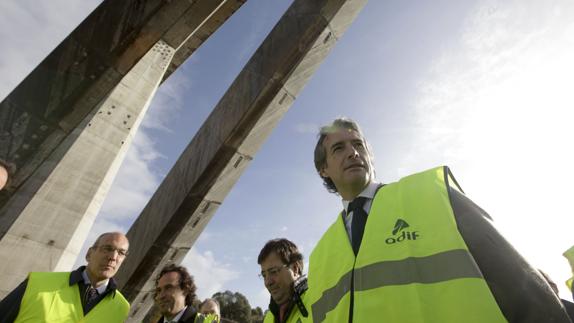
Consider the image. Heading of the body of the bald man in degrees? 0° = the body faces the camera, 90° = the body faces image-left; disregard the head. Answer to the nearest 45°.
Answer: approximately 315°

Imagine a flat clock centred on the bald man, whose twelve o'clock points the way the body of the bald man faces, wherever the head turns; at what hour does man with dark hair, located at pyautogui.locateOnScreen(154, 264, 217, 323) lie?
The man with dark hair is roughly at 10 o'clock from the bald man.

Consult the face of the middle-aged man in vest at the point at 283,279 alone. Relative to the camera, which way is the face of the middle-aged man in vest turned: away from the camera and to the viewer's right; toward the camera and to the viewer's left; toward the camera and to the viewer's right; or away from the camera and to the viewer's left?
toward the camera and to the viewer's left
